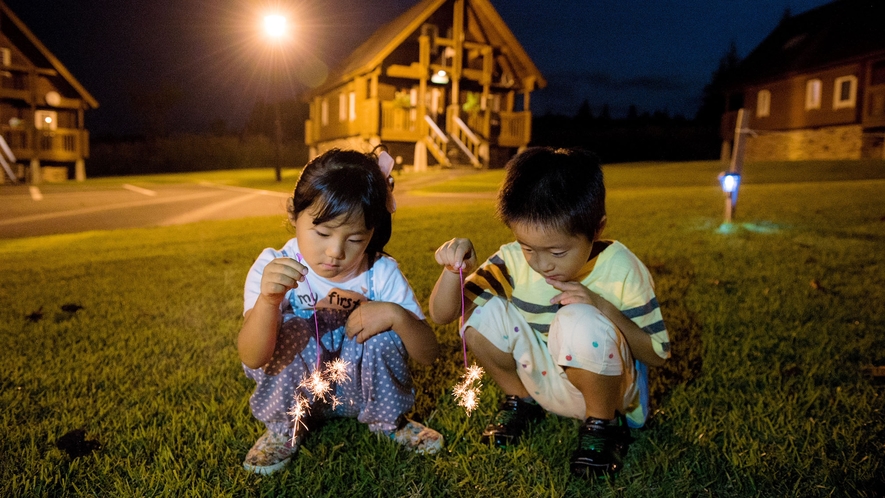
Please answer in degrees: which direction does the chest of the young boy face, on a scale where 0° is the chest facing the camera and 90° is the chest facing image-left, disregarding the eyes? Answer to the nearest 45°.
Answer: approximately 45°

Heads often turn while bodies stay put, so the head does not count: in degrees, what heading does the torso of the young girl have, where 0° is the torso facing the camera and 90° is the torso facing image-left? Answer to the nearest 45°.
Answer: approximately 0°

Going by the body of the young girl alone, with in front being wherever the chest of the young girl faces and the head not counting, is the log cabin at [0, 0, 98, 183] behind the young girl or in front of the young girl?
behind

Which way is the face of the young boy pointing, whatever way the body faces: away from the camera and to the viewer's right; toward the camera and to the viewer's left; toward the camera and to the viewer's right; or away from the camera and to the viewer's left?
toward the camera and to the viewer's left

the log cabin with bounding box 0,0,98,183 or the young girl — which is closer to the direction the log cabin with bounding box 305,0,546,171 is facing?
the young girl

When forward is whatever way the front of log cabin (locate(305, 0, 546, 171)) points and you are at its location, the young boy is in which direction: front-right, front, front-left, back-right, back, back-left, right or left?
front-right

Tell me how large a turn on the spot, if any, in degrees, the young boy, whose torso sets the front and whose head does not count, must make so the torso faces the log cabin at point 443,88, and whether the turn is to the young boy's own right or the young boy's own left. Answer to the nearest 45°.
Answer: approximately 135° to the young boy's own right

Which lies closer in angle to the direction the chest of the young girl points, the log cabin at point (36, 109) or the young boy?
the young boy

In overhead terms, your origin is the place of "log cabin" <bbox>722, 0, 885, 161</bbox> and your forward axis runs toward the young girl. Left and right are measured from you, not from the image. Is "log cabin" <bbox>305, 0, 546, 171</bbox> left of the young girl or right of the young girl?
right
